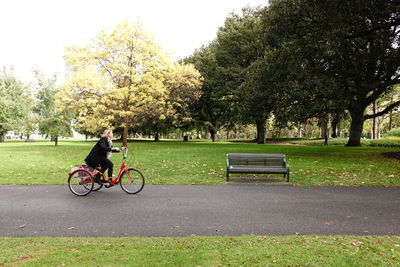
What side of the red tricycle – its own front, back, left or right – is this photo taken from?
right

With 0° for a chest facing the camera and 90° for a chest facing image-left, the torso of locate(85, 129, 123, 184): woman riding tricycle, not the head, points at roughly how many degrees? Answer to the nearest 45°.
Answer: approximately 270°

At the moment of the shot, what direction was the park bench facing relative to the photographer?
facing the viewer

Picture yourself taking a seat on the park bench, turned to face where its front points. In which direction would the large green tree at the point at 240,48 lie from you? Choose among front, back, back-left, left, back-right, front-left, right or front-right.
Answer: back

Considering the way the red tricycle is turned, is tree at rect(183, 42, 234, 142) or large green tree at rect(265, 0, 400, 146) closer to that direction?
the large green tree

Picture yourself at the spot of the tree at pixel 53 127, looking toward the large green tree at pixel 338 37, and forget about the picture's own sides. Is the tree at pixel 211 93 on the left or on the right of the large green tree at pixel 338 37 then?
left

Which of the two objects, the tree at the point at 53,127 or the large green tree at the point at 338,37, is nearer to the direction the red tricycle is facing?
the large green tree

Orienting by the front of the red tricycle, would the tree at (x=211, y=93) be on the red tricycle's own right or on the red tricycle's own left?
on the red tricycle's own left

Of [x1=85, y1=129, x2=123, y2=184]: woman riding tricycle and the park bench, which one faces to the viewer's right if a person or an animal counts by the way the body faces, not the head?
the woman riding tricycle

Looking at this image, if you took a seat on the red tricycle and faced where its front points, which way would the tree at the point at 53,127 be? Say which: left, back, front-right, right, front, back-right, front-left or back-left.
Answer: left

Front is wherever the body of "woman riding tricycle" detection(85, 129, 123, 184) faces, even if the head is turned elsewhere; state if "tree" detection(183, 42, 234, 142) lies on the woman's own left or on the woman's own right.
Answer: on the woman's own left

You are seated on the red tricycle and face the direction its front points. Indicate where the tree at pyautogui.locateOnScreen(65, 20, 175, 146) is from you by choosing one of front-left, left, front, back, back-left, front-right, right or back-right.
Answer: left
